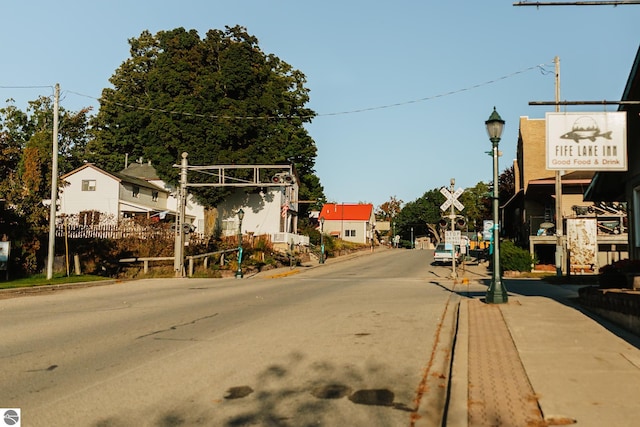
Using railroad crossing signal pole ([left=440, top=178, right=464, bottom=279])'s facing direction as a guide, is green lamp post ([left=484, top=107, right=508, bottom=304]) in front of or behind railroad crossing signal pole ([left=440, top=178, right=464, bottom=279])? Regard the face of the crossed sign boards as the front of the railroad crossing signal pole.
in front

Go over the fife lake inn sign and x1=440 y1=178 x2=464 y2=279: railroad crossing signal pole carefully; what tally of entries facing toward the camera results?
2

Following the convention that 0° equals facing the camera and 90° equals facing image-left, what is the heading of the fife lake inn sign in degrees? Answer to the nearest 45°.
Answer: approximately 0°

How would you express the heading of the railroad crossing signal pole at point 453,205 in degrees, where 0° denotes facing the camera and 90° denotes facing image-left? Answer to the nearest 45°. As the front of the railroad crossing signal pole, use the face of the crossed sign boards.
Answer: approximately 0°

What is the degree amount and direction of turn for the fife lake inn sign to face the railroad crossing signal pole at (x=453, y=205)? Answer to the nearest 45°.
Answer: approximately 135° to its right
